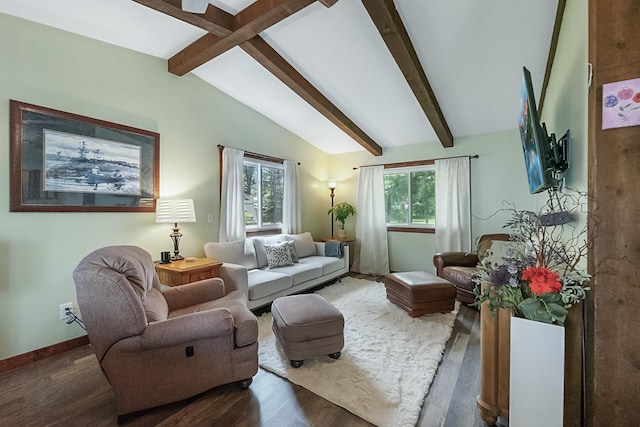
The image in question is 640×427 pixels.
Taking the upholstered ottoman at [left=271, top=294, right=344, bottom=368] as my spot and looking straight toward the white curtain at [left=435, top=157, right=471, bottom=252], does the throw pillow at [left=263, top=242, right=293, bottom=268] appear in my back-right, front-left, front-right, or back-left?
front-left

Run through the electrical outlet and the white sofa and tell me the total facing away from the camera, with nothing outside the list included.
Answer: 0

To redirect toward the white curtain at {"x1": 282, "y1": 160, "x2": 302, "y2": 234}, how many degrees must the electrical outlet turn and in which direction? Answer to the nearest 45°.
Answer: approximately 90° to its left

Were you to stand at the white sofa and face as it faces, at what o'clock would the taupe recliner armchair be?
The taupe recliner armchair is roughly at 2 o'clock from the white sofa.

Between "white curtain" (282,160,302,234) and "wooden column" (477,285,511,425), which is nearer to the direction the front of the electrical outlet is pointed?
the wooden column

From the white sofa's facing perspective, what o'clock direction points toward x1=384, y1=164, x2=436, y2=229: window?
The window is roughly at 10 o'clock from the white sofa.

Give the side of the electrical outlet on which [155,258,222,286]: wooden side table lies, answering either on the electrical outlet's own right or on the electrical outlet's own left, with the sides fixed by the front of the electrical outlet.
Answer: on the electrical outlet's own left

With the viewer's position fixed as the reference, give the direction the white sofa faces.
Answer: facing the viewer and to the right of the viewer

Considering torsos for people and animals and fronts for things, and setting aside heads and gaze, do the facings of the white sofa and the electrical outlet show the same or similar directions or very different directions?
same or similar directions

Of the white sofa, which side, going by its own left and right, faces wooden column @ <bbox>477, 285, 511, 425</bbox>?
front

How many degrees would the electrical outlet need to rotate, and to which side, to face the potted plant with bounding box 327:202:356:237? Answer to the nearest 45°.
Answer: approximately 90° to its left

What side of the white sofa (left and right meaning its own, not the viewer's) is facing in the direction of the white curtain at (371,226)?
left

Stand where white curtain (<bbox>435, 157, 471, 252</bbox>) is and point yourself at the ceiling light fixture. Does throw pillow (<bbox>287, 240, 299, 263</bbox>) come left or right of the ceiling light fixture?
right

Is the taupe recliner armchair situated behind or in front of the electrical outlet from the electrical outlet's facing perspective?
in front
